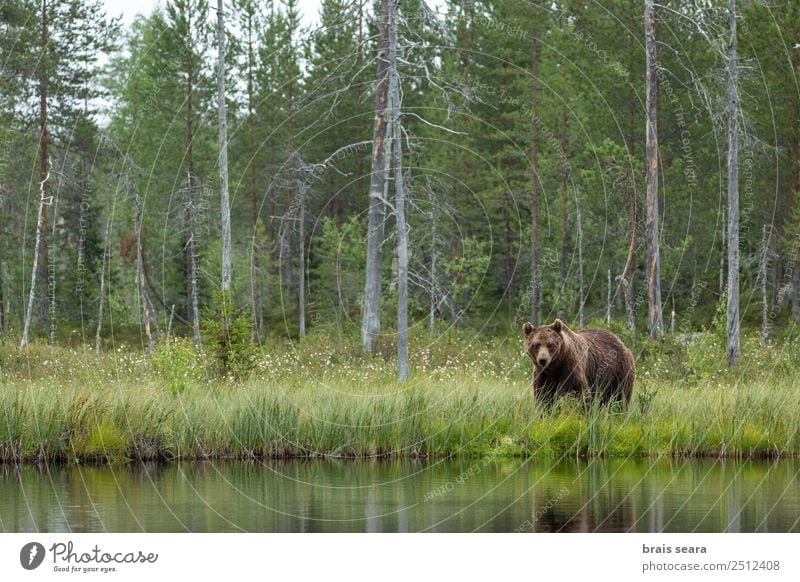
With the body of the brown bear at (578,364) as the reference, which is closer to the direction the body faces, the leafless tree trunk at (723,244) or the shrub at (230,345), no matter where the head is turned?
the shrub

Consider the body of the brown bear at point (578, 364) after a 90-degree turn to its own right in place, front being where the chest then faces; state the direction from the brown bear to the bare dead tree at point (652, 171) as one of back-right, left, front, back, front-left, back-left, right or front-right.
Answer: front-right

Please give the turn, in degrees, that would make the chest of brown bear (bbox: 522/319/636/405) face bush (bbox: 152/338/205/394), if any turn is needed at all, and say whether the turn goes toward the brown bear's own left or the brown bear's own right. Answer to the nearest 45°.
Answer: approximately 45° to the brown bear's own right

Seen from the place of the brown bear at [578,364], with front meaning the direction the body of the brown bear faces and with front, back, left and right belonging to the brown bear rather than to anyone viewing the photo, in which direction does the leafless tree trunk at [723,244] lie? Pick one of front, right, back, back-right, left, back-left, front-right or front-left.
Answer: back-right

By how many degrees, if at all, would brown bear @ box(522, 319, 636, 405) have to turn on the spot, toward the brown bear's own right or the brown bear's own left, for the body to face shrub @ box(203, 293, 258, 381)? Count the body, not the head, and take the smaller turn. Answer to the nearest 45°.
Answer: approximately 90° to the brown bear's own right

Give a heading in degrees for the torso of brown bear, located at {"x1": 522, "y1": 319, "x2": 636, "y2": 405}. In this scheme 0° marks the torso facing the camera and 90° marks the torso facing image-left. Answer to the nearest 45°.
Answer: approximately 45°
